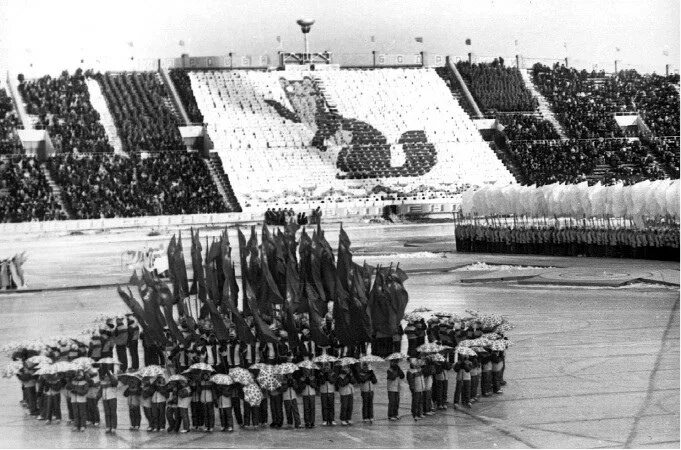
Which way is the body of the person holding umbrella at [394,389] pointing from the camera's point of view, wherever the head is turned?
toward the camera

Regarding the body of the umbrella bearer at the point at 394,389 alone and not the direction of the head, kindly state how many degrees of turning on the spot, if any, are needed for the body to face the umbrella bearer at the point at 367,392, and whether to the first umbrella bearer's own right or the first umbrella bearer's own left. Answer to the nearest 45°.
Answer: approximately 90° to the first umbrella bearer's own right
